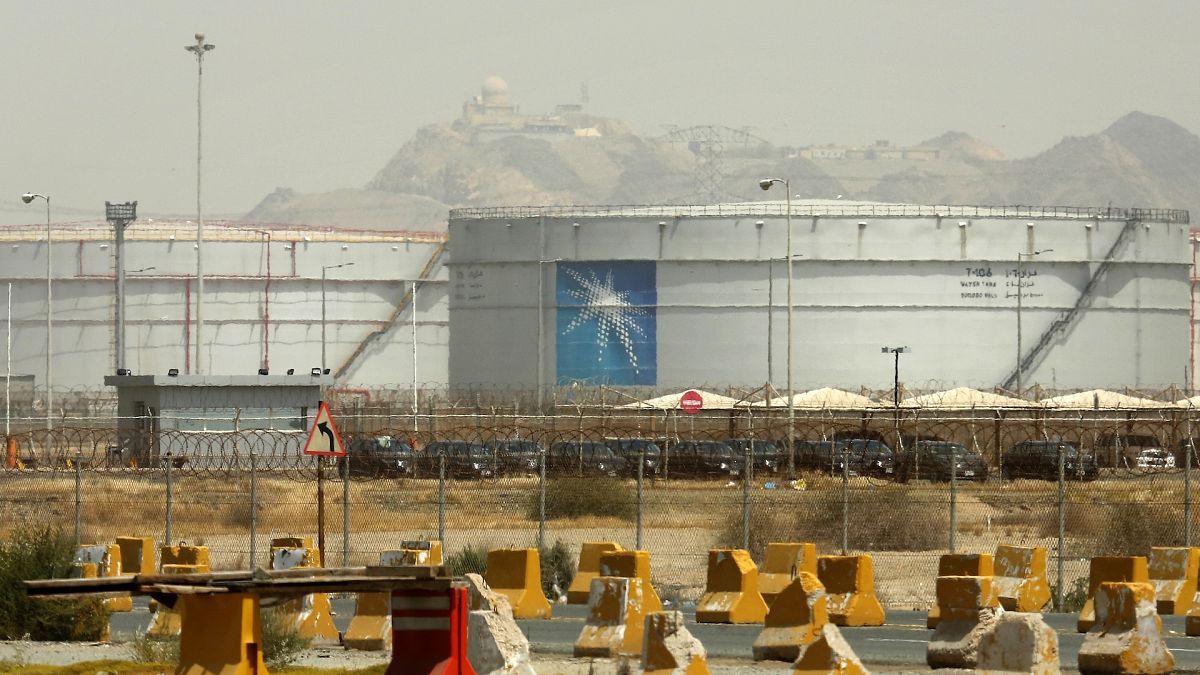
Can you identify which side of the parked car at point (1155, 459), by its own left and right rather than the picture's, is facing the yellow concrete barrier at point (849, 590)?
front

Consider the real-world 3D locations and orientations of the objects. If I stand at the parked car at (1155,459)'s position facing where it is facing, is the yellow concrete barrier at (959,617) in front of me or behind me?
in front

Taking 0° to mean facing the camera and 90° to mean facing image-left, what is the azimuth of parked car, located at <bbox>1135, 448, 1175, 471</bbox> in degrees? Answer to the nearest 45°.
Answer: approximately 0°

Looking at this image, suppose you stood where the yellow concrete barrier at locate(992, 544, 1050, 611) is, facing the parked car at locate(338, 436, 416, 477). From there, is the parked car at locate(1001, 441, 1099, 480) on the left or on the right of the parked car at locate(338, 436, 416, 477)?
right
